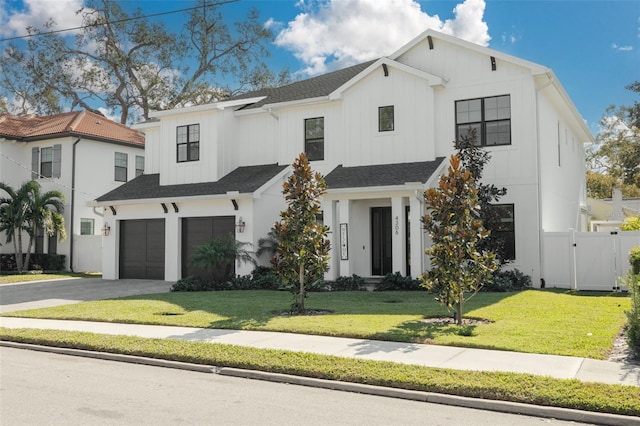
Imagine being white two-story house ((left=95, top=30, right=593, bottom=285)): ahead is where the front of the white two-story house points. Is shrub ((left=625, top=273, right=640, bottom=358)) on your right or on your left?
on your left

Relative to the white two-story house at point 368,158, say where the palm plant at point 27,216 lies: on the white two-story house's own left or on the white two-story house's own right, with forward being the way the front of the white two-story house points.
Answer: on the white two-story house's own right

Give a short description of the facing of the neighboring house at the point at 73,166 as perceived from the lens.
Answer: facing the viewer and to the left of the viewer

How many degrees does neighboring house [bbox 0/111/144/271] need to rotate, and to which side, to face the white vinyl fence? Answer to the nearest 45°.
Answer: approximately 90° to its left

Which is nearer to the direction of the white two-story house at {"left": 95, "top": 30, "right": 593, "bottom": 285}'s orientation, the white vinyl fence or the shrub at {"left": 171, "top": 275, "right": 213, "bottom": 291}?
the shrub

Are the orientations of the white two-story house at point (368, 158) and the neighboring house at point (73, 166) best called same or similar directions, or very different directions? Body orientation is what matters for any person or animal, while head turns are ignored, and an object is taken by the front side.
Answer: same or similar directions

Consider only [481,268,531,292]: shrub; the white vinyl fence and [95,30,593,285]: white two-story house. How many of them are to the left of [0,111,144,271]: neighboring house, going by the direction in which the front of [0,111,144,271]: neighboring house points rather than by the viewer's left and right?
3

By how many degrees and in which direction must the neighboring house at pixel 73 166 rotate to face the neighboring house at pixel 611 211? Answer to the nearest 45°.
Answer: approximately 135° to its left

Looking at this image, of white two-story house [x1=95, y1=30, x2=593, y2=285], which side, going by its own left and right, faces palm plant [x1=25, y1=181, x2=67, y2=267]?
right

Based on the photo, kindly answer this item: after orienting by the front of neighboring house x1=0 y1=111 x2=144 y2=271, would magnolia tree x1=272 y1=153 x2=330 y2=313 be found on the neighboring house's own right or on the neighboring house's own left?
on the neighboring house's own left

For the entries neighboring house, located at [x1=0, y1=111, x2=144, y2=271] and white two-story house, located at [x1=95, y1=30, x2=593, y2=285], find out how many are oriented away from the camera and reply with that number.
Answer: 0
